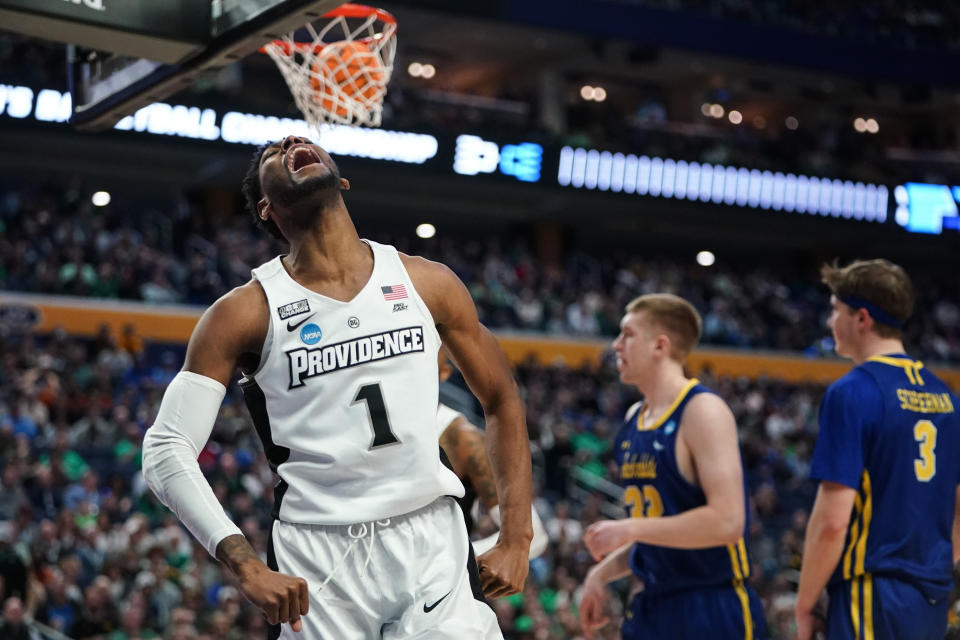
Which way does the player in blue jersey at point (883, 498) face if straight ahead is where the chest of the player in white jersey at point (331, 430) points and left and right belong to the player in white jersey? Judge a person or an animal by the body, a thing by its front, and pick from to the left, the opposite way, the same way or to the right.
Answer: the opposite way

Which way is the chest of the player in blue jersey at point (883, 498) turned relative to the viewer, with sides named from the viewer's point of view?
facing away from the viewer and to the left of the viewer

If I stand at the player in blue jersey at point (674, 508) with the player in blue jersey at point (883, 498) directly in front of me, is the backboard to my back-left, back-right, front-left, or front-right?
back-right

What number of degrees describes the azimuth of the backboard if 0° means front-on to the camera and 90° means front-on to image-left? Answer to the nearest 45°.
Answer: approximately 225°

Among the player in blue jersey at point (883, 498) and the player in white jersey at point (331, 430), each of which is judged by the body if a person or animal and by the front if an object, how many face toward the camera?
1

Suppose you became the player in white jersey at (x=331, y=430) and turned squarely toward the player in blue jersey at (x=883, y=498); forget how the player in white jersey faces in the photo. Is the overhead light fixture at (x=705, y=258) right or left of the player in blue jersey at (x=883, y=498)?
left

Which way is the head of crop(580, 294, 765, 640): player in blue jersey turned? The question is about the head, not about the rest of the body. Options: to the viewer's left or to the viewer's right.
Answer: to the viewer's left

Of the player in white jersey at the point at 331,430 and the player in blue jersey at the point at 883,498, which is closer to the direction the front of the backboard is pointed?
the player in blue jersey

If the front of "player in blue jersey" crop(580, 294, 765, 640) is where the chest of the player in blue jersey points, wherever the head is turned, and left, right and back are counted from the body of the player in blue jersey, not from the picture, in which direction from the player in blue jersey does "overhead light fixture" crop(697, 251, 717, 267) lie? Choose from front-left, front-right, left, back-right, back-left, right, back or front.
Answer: back-right

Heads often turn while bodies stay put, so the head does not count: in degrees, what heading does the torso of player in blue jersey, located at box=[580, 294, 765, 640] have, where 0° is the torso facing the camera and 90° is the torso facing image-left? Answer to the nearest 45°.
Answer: approximately 45°
